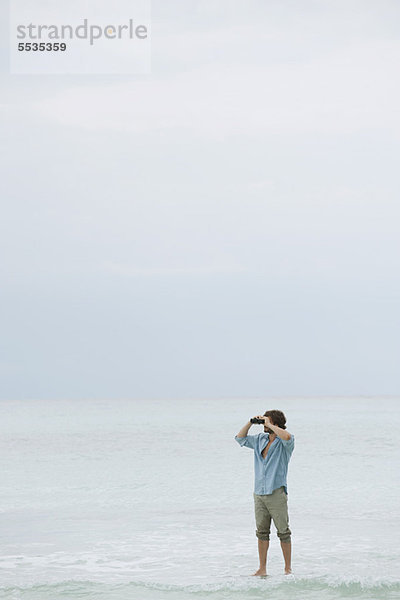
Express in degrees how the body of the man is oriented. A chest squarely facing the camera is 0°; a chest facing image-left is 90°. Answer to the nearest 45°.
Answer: approximately 45°
